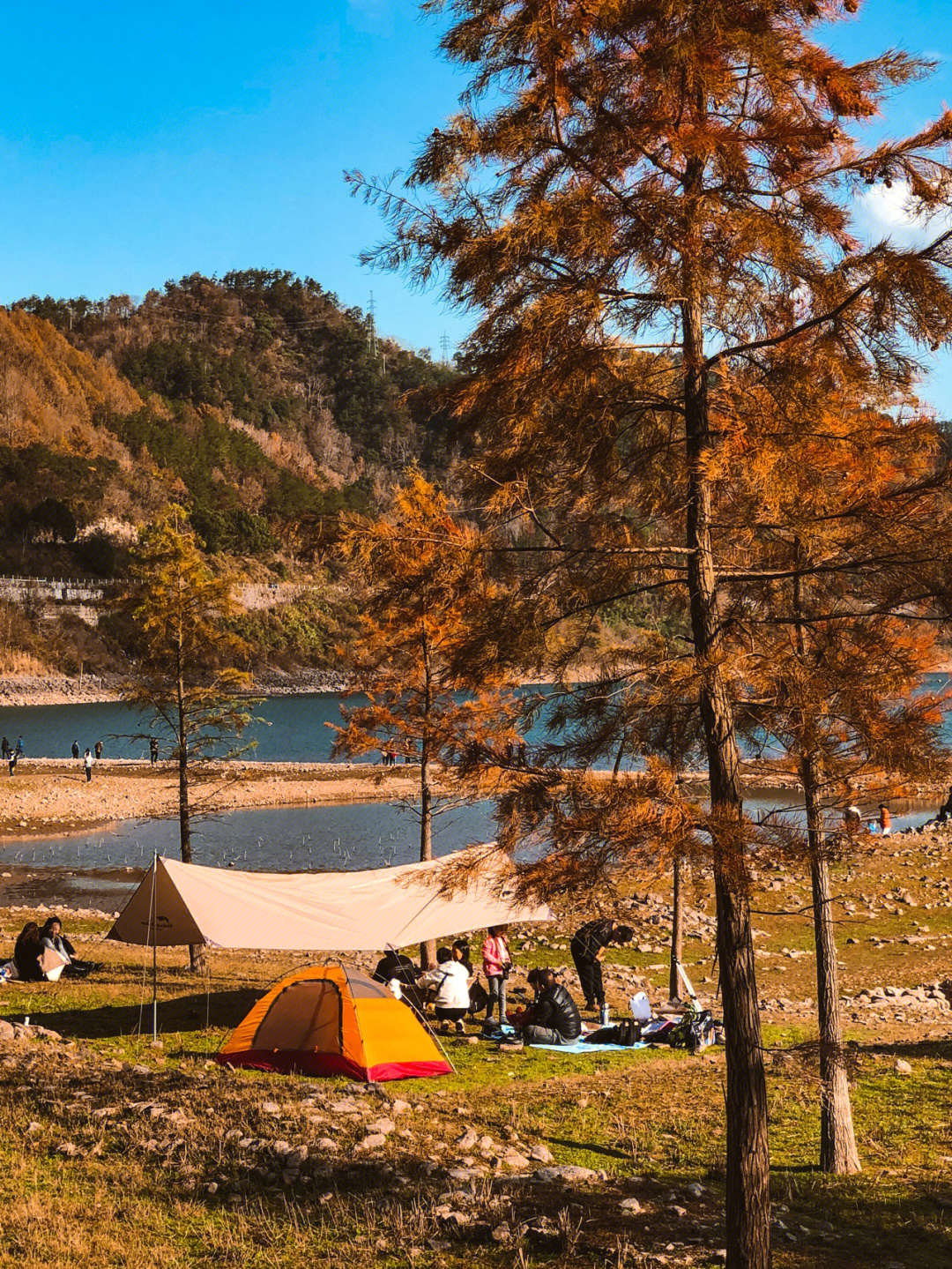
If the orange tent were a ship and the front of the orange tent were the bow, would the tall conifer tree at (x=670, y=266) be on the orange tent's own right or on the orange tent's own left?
on the orange tent's own left

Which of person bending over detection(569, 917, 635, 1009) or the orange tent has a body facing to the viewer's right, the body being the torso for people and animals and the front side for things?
the person bending over

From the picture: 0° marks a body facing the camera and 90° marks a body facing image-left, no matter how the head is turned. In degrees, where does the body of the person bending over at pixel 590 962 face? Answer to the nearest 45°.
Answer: approximately 270°

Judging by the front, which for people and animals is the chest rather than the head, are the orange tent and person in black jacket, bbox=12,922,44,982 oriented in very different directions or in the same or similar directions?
very different directions

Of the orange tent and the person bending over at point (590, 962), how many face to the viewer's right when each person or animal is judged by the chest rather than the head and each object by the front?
1

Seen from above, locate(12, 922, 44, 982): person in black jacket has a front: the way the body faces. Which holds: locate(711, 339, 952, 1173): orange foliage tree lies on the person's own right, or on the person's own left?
on the person's own right

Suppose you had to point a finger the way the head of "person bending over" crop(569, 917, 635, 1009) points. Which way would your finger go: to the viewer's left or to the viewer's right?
to the viewer's right

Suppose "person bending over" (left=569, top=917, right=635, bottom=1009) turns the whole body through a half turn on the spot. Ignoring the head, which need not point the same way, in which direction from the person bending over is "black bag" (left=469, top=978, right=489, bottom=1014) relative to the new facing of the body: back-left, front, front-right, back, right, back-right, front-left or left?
front
